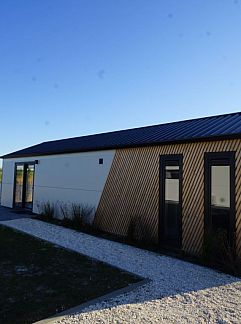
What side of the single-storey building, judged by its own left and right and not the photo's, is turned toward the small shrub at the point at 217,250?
left
